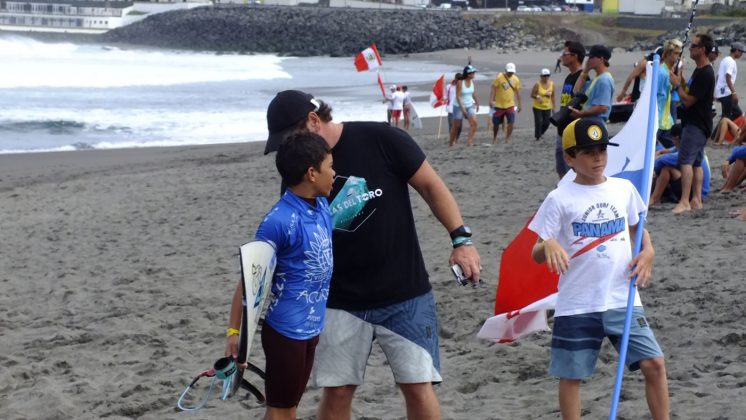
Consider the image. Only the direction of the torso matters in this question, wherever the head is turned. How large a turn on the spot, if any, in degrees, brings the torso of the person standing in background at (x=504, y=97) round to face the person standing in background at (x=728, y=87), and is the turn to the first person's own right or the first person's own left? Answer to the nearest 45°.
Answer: approximately 45° to the first person's own left

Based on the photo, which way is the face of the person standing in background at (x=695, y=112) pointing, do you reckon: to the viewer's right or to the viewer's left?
to the viewer's left

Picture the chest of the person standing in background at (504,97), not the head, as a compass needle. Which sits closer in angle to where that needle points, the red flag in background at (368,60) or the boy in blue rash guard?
the boy in blue rash guard

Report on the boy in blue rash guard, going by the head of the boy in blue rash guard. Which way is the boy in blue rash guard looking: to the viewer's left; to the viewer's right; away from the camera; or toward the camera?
to the viewer's right

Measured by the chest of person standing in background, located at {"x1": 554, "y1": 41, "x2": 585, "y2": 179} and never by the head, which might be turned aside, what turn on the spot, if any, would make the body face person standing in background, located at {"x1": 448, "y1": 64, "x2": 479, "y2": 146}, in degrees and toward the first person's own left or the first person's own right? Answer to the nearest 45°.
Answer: approximately 90° to the first person's own right

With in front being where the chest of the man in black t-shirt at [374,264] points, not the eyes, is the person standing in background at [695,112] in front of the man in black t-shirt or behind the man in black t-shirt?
behind
